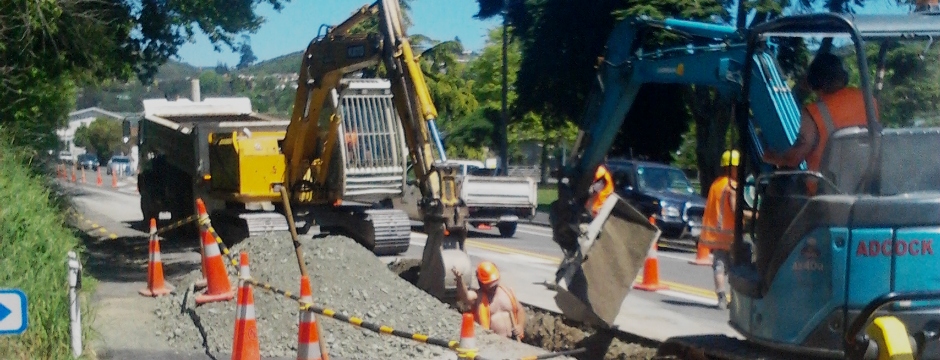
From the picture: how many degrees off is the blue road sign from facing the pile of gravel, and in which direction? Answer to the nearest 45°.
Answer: approximately 135° to its left

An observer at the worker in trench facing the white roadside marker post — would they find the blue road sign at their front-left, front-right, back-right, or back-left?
front-left

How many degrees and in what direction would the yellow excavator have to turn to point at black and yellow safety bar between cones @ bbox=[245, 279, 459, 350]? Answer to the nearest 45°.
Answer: approximately 45° to its right

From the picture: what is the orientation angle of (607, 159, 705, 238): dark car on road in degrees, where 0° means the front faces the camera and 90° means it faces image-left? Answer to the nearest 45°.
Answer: approximately 315°

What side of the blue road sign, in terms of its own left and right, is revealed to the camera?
front

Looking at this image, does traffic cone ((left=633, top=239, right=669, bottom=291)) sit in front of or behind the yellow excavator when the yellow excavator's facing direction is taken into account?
in front

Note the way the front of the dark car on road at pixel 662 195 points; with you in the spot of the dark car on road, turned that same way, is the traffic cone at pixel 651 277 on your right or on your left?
on your right

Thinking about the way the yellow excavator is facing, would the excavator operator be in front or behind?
in front

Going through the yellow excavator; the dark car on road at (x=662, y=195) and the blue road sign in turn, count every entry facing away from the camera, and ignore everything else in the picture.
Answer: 0
